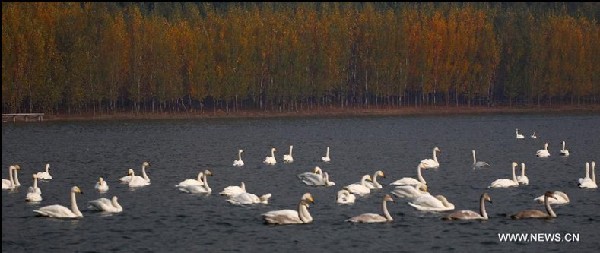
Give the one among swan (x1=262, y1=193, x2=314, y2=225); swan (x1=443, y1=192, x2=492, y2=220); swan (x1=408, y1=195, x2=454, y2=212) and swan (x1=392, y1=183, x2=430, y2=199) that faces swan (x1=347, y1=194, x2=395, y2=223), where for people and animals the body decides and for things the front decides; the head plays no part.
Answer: swan (x1=262, y1=193, x2=314, y2=225)

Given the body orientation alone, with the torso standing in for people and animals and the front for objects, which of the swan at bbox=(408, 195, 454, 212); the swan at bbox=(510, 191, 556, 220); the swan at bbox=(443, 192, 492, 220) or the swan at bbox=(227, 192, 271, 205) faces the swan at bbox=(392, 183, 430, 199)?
the swan at bbox=(227, 192, 271, 205)

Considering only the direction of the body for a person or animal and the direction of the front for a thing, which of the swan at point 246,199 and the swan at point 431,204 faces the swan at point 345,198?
the swan at point 246,199

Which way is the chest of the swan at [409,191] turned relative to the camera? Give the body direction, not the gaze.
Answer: to the viewer's right

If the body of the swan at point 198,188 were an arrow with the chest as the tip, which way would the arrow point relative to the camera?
to the viewer's right

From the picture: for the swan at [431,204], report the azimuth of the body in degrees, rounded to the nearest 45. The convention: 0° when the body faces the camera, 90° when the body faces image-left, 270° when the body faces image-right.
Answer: approximately 270°

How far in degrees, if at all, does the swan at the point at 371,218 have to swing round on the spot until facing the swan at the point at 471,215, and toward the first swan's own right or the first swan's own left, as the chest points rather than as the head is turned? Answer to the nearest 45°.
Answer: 0° — it already faces it

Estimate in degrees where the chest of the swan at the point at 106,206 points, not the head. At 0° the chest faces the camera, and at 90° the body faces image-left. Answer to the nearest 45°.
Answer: approximately 270°

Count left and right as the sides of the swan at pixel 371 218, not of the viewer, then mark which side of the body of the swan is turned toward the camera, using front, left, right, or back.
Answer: right

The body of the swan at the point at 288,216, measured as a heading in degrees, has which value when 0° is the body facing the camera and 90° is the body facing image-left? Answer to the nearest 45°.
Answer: approximately 270°

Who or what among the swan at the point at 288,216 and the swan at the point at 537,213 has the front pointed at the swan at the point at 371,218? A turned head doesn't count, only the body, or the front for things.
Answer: the swan at the point at 288,216

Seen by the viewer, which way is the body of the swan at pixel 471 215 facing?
to the viewer's right
